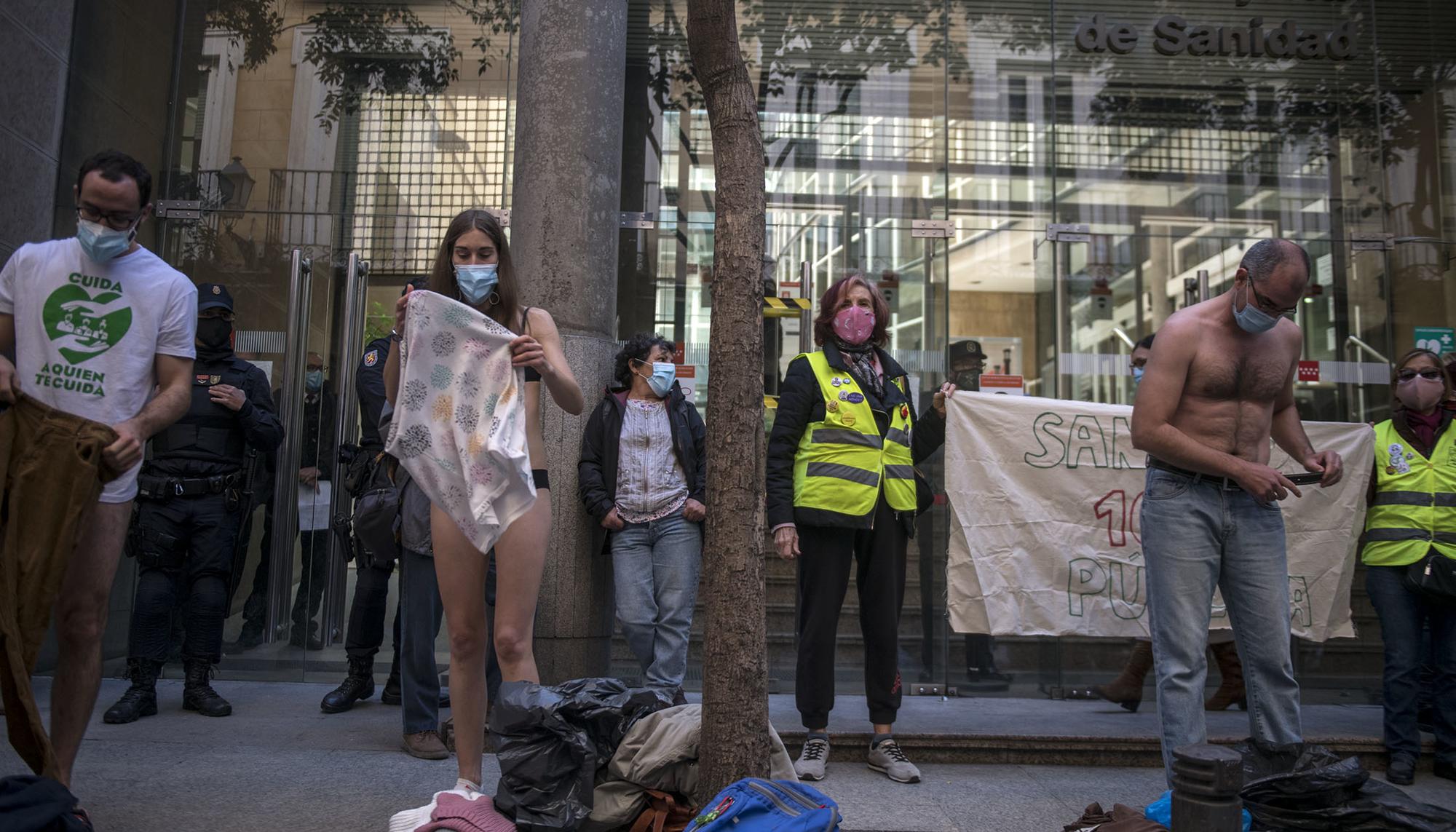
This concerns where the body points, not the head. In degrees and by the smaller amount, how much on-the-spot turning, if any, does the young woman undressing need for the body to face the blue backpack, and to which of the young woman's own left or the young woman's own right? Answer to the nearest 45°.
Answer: approximately 45° to the young woman's own left

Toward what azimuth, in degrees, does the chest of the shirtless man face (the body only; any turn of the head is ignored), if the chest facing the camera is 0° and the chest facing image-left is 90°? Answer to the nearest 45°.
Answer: approximately 315°

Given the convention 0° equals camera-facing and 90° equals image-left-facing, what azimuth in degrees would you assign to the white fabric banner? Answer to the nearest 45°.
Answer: approximately 0°

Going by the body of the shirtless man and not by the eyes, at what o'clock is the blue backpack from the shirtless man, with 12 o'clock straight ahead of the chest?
The blue backpack is roughly at 3 o'clock from the shirtless man.

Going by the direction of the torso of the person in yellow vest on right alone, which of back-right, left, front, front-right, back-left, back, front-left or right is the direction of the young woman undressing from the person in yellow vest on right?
front-right

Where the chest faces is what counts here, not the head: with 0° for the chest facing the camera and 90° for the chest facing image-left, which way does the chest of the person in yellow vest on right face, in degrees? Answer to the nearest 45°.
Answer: approximately 0°
